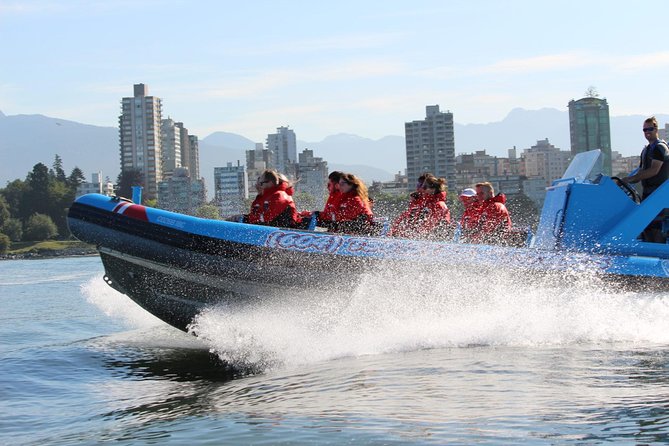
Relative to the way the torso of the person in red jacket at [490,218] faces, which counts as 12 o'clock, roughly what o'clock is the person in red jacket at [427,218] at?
the person in red jacket at [427,218] is roughly at 11 o'clock from the person in red jacket at [490,218].

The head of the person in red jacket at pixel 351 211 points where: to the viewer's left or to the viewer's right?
to the viewer's left

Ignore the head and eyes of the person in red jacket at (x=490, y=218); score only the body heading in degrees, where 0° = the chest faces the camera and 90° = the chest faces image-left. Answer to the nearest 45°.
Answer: approximately 90°

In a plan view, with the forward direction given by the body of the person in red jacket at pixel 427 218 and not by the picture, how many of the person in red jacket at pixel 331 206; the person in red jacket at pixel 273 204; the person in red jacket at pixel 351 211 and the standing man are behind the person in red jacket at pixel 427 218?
1

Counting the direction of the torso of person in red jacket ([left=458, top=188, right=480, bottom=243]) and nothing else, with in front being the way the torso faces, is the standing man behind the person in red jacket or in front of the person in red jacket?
behind

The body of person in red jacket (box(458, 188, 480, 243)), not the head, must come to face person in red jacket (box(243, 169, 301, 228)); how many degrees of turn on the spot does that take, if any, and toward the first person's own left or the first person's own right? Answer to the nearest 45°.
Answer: approximately 45° to the first person's own left

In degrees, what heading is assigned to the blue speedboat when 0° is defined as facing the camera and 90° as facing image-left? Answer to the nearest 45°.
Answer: approximately 90°

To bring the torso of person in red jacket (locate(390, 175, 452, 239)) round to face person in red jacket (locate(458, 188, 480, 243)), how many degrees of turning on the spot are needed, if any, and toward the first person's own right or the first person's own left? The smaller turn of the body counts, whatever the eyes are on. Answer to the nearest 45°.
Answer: approximately 135° to the first person's own right

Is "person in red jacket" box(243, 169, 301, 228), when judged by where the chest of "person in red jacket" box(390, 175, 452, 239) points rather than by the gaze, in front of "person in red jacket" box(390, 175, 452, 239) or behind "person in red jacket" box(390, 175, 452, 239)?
in front

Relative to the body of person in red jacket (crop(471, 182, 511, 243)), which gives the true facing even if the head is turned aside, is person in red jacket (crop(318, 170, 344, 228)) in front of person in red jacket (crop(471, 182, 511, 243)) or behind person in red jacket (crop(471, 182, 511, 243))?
in front

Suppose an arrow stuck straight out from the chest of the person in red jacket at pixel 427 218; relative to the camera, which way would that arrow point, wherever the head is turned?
to the viewer's left

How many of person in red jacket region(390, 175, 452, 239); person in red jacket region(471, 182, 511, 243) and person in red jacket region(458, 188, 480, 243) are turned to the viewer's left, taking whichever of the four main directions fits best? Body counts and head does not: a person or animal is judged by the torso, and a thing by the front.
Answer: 3

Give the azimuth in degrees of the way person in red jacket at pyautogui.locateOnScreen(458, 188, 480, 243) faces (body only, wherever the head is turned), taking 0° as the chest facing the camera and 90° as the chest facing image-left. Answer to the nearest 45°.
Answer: approximately 90°

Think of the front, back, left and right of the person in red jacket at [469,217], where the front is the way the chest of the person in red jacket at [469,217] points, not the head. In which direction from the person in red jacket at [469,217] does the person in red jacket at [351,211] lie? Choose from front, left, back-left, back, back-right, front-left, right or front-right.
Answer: front-left

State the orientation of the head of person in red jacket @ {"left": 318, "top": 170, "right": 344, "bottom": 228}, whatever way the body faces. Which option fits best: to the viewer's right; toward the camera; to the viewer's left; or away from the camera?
to the viewer's left
